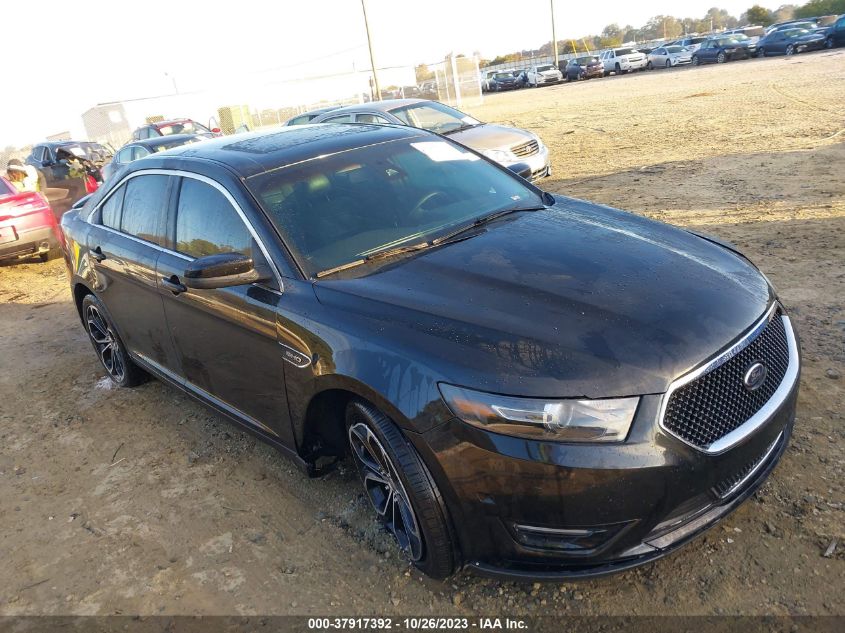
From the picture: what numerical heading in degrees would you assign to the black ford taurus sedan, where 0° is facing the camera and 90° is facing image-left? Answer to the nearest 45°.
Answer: approximately 315°

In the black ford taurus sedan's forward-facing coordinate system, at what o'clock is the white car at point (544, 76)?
The white car is roughly at 8 o'clock from the black ford taurus sedan.

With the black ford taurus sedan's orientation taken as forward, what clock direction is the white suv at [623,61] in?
The white suv is roughly at 8 o'clock from the black ford taurus sedan.

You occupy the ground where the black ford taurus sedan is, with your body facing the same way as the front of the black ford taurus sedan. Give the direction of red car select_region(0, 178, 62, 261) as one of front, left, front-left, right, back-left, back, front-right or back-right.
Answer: back
